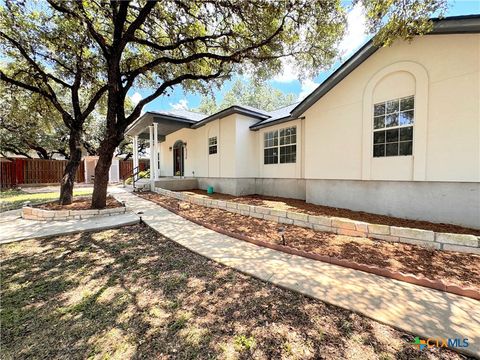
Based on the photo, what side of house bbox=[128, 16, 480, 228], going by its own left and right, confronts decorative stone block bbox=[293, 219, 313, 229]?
front

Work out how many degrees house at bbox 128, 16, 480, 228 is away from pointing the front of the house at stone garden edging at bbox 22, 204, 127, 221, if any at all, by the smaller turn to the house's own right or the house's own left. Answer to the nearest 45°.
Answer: approximately 45° to the house's own right

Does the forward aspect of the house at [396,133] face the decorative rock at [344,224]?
yes

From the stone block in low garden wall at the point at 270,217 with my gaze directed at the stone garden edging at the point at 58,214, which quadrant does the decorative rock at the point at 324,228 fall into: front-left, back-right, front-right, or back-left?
back-left

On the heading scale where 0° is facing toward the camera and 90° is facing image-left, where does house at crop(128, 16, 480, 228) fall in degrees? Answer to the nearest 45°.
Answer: approximately 45°
